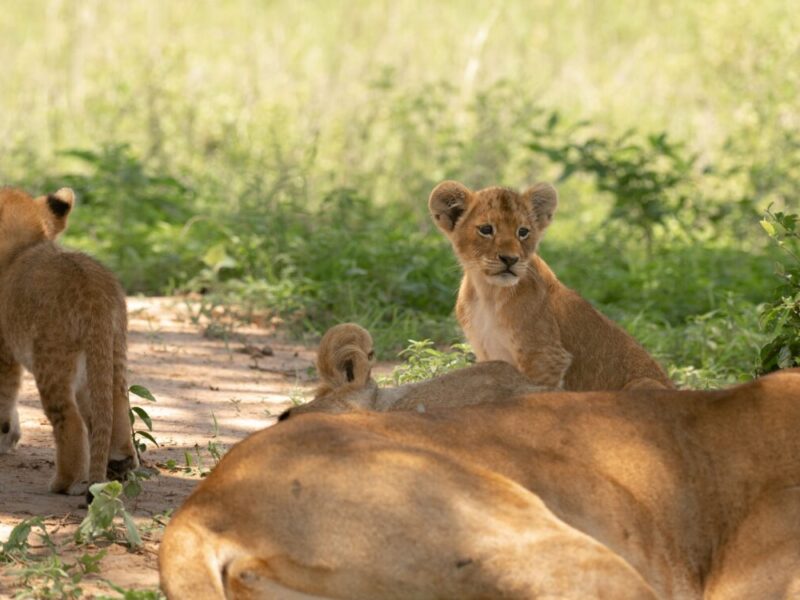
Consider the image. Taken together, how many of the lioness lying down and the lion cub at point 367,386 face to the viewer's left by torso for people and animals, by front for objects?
1

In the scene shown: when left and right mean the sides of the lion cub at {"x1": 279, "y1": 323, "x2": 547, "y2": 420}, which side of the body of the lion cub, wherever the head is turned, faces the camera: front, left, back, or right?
left

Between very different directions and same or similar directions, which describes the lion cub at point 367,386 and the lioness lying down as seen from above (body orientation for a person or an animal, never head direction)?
very different directions

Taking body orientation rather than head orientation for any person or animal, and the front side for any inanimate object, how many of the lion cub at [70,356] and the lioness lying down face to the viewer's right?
1

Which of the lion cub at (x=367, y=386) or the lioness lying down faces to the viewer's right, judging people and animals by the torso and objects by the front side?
the lioness lying down

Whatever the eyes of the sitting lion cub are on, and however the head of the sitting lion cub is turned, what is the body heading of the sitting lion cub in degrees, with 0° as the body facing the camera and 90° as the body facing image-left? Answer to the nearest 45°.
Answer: approximately 45°

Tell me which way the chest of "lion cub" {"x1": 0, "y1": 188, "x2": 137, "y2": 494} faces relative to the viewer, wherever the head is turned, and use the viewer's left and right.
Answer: facing away from the viewer and to the left of the viewer

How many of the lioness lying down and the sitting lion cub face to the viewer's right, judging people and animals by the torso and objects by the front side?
1

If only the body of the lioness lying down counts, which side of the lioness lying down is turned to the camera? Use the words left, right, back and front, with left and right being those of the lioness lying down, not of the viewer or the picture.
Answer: right

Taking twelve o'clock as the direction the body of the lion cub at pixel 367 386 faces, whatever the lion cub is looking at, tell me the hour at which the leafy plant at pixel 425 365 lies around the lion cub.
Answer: The leafy plant is roughly at 3 o'clock from the lion cub.
